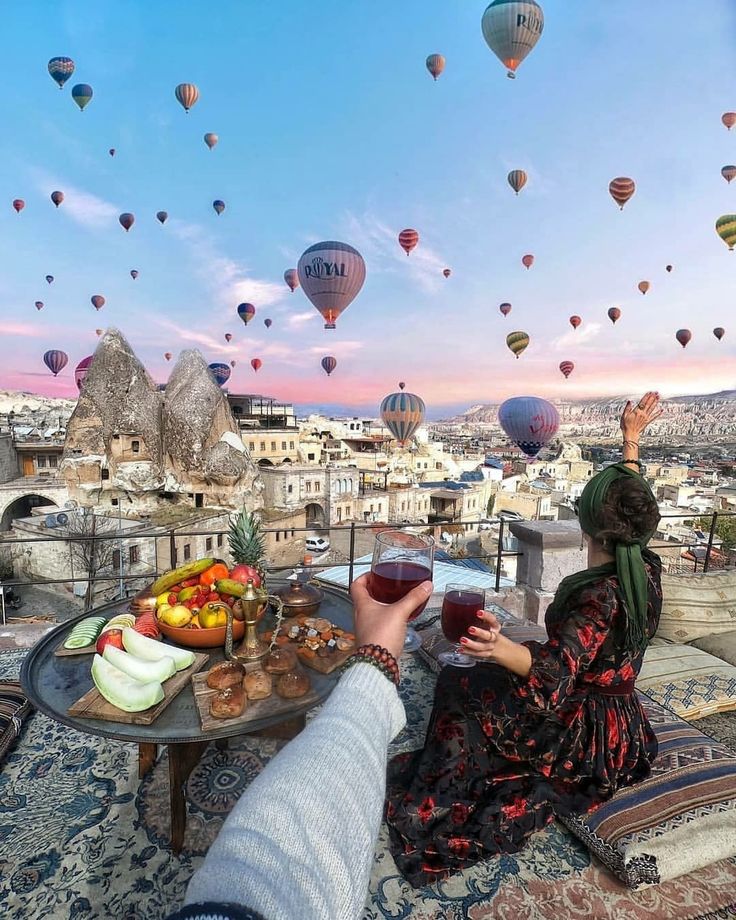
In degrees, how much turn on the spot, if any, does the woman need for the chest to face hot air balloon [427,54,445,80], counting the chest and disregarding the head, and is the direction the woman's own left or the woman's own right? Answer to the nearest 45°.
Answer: approximately 45° to the woman's own right

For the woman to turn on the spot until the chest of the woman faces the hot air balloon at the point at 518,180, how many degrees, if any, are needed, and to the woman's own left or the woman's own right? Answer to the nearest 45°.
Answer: approximately 45° to the woman's own right

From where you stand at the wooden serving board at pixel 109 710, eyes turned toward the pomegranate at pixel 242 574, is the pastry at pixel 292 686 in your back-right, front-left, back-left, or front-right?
front-right

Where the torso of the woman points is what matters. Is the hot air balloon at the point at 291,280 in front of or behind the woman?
in front

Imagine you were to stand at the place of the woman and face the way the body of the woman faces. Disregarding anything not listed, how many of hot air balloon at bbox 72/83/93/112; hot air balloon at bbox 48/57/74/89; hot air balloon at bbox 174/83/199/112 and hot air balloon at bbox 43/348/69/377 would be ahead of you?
4

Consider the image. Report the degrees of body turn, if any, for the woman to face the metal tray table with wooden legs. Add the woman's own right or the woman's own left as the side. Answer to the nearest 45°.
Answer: approximately 45° to the woman's own left

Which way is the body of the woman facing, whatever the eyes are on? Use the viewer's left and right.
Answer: facing away from the viewer and to the left of the viewer

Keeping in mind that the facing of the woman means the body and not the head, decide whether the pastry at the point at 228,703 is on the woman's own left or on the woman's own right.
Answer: on the woman's own left

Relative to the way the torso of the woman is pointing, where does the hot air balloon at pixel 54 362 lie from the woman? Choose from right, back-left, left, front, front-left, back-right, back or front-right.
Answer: front

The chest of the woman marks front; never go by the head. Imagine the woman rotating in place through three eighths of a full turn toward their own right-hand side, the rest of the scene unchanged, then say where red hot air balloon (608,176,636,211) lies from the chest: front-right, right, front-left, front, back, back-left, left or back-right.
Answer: left

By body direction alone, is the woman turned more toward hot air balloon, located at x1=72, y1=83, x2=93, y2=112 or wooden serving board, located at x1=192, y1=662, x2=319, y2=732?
the hot air balloon

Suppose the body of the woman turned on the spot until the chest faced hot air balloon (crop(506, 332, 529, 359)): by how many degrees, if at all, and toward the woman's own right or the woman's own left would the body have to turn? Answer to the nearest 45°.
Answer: approximately 45° to the woman's own right

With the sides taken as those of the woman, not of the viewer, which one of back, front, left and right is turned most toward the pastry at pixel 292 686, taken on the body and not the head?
left

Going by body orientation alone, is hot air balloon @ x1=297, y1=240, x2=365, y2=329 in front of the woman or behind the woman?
in front

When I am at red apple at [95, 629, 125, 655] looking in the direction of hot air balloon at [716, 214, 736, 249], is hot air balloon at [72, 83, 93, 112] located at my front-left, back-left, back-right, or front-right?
front-left
